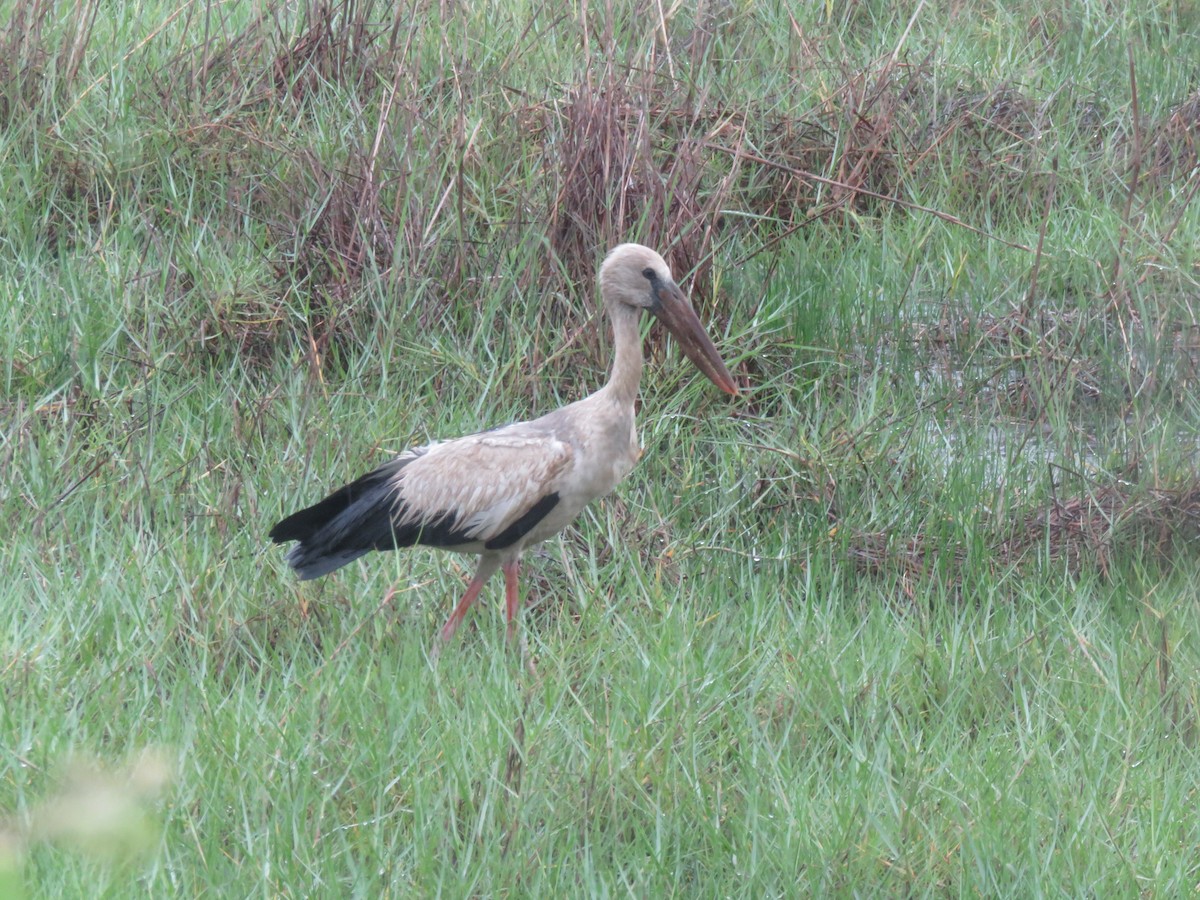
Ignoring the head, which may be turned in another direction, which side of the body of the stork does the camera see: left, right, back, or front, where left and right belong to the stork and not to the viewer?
right
